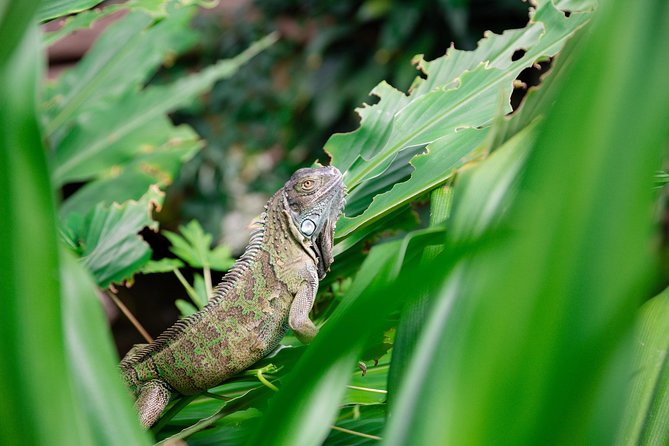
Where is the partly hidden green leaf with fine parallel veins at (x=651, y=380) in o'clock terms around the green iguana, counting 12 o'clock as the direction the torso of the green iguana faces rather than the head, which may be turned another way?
The partly hidden green leaf with fine parallel veins is roughly at 2 o'clock from the green iguana.

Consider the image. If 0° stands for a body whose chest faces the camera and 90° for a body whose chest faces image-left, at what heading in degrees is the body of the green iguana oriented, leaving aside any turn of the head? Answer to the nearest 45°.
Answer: approximately 270°

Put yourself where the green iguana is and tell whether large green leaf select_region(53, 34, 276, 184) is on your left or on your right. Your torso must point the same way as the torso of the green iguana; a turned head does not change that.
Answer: on your left

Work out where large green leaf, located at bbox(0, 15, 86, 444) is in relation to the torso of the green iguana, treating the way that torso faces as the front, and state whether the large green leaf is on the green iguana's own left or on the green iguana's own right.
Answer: on the green iguana's own right

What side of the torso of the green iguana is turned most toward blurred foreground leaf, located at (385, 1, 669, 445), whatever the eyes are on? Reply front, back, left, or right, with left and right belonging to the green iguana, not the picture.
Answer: right
